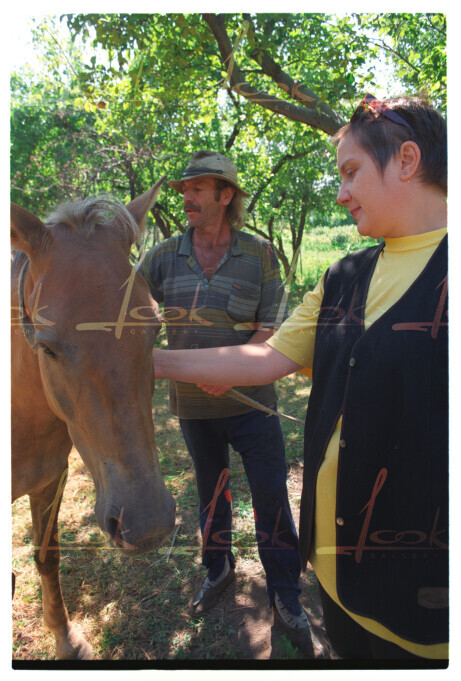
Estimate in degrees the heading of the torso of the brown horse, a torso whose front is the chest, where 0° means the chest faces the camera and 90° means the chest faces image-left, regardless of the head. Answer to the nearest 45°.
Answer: approximately 315°

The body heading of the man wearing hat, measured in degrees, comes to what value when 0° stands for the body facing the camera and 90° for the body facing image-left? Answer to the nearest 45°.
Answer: approximately 0°

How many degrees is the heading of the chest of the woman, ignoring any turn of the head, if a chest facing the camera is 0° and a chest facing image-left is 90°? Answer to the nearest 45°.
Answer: approximately 45°

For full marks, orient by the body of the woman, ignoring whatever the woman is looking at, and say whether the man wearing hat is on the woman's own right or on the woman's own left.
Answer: on the woman's own right

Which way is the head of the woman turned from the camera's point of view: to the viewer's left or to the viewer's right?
to the viewer's left

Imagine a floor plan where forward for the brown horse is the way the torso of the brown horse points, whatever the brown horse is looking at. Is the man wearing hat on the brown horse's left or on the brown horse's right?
on the brown horse's left

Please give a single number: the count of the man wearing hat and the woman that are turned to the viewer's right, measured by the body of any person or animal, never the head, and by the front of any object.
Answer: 0

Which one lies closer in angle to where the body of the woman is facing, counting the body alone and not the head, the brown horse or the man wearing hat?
the brown horse
